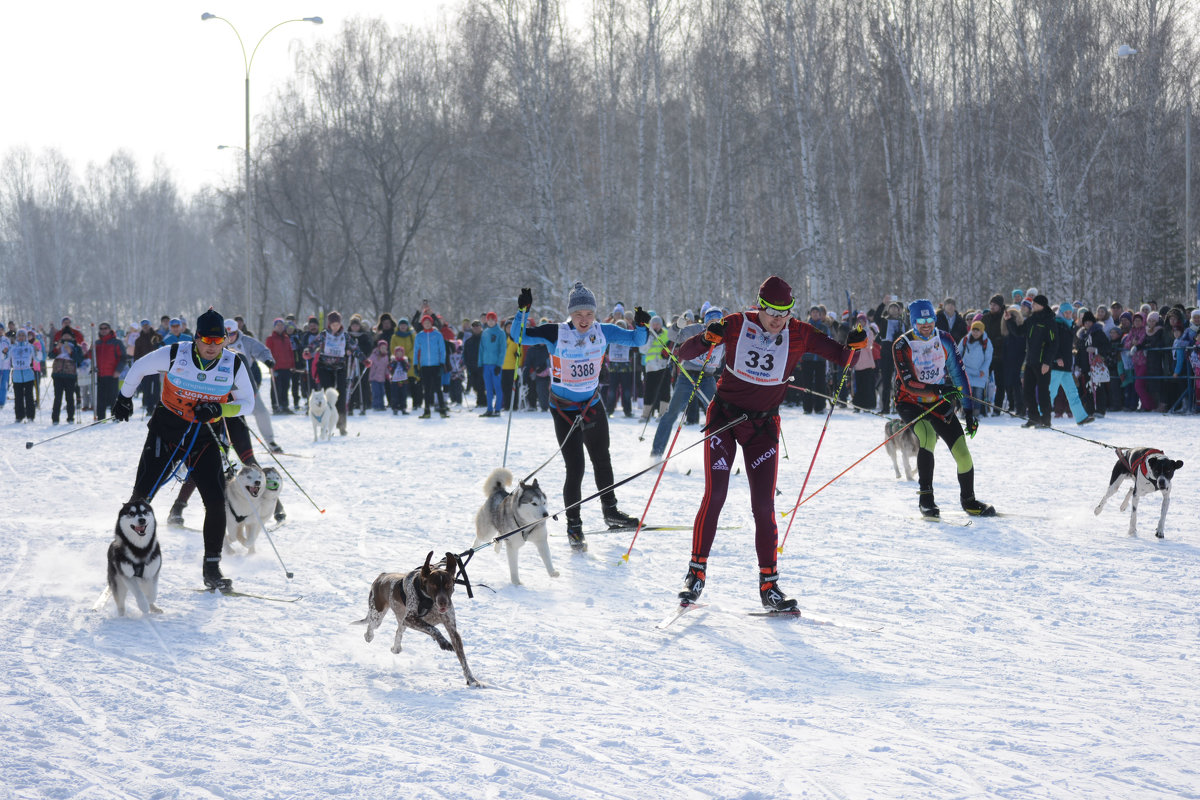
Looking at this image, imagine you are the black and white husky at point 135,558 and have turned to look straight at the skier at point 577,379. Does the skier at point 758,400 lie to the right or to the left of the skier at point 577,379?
right

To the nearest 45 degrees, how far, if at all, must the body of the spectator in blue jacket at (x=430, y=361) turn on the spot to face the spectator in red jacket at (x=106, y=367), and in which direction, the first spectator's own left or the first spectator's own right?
approximately 90° to the first spectator's own right

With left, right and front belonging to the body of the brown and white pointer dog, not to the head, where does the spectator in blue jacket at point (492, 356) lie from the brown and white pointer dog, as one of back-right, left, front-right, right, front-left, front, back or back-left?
back-left

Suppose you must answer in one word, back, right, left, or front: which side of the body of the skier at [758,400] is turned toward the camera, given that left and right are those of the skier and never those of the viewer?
front

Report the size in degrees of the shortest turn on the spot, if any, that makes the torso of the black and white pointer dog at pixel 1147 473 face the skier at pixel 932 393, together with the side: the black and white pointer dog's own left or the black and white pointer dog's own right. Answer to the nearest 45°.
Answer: approximately 135° to the black and white pointer dog's own right

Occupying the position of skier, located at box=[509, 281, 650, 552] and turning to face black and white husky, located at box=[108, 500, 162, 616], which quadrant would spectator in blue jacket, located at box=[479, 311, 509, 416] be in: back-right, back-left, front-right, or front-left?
back-right

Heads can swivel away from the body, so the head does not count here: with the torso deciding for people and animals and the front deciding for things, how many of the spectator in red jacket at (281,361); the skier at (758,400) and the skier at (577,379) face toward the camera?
3

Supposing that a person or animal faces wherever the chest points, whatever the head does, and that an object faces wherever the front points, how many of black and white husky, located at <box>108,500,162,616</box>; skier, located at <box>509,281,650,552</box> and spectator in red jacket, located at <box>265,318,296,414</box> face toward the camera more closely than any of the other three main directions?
3

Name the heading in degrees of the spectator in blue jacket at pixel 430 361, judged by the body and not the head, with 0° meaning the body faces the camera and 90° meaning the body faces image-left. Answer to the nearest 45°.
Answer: approximately 0°

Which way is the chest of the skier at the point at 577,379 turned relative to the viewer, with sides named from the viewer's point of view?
facing the viewer

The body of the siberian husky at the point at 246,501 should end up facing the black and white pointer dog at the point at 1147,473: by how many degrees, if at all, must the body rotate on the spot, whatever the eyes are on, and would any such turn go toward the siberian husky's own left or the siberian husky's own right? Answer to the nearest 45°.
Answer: approximately 45° to the siberian husky's own left
